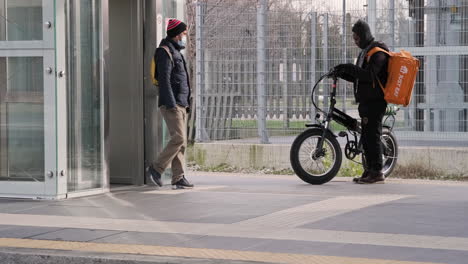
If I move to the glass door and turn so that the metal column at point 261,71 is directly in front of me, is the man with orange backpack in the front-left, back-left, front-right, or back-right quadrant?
front-right

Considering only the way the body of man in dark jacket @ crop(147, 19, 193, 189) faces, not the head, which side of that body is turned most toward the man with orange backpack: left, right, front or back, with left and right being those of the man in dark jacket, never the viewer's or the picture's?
front

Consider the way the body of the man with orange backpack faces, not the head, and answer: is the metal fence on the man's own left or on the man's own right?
on the man's own right

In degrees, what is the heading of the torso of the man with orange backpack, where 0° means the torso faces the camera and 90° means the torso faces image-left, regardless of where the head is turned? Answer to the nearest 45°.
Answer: approximately 90°

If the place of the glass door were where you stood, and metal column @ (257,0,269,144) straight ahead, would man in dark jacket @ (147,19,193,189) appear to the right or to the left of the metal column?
right

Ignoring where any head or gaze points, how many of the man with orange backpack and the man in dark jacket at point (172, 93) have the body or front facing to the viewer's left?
1

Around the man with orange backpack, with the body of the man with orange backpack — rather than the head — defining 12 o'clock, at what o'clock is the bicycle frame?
The bicycle frame is roughly at 1 o'clock from the man with orange backpack.

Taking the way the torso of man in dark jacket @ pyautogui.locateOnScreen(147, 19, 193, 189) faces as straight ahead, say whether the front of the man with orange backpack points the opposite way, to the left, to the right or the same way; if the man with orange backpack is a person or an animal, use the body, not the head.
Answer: the opposite way

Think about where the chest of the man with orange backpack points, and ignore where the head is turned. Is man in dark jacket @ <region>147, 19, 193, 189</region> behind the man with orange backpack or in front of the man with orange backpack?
in front

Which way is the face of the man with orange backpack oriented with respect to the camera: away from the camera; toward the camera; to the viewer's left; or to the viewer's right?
to the viewer's left

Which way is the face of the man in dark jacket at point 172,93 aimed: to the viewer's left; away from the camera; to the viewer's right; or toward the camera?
to the viewer's right

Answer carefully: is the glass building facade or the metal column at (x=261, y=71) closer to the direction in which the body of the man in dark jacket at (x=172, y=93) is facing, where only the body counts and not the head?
the metal column

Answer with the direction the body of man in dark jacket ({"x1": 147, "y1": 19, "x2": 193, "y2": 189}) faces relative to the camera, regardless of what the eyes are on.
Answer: to the viewer's right
